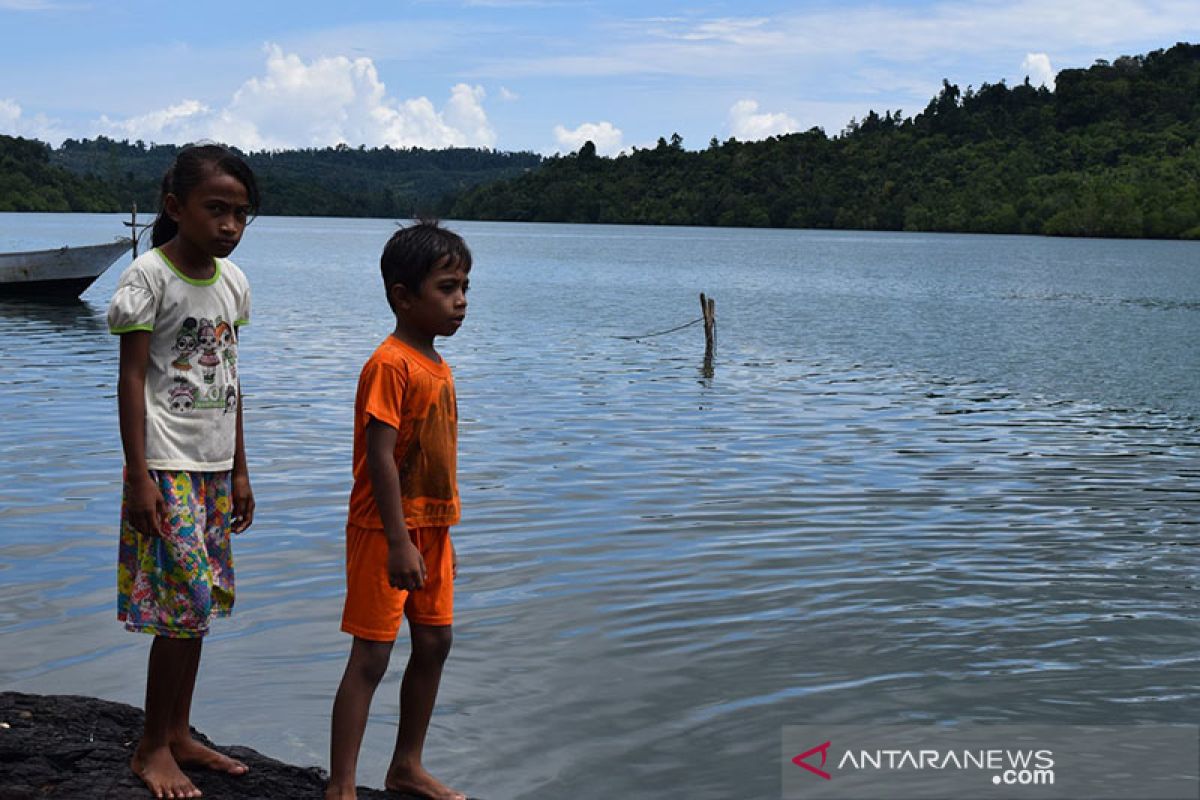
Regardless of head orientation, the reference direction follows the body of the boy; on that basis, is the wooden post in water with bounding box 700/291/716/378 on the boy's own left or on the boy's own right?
on the boy's own left

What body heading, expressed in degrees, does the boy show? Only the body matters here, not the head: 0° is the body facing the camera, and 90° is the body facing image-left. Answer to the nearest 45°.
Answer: approximately 315°

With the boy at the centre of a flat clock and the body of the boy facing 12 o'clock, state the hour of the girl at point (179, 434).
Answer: The girl is roughly at 5 o'clock from the boy.

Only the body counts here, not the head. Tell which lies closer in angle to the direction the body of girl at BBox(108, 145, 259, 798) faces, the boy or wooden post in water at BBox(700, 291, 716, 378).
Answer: the boy

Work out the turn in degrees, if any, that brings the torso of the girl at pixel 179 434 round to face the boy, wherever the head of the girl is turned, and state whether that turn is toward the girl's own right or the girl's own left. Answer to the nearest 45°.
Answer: approximately 45° to the girl's own left

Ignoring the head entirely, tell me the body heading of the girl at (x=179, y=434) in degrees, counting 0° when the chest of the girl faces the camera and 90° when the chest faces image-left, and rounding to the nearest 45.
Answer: approximately 315°
